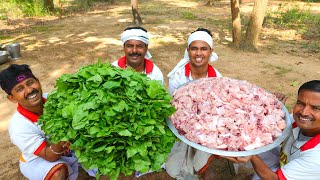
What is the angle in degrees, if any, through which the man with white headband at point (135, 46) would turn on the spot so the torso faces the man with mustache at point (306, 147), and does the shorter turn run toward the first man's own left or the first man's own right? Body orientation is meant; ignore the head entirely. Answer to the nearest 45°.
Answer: approximately 45° to the first man's own left

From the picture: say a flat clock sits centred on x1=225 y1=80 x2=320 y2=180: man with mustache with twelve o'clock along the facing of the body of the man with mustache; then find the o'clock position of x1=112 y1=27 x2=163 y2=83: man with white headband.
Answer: The man with white headband is roughly at 2 o'clock from the man with mustache.

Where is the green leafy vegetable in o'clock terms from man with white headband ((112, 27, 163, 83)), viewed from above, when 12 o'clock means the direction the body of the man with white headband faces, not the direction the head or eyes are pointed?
The green leafy vegetable is roughly at 12 o'clock from the man with white headband.

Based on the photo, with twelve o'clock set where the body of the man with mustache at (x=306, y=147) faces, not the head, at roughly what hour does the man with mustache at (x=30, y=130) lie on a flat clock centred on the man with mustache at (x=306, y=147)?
the man with mustache at (x=30, y=130) is roughly at 1 o'clock from the man with mustache at (x=306, y=147).

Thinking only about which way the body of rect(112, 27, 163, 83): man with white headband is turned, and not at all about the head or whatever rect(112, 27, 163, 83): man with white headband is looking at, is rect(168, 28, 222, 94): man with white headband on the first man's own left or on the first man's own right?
on the first man's own left

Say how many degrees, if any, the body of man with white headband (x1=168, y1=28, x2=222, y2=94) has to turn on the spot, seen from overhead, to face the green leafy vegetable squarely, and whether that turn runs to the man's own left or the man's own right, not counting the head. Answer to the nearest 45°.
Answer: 0° — they already face it

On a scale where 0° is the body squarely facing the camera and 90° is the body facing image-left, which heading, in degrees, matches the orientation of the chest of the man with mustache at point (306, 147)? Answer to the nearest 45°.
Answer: approximately 45°

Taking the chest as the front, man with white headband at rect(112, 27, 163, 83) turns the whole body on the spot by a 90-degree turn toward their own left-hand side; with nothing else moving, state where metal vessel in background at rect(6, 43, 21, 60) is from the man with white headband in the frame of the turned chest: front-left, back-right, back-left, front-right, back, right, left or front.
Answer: back-left

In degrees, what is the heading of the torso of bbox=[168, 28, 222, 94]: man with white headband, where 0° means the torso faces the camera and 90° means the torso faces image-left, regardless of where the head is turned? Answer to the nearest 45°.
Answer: approximately 0°

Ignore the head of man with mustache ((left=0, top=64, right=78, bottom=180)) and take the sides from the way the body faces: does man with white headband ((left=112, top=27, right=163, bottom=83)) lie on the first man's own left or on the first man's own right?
on the first man's own left

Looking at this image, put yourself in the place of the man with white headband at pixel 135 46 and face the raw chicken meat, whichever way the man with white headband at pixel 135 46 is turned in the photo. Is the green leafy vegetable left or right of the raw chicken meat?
right
